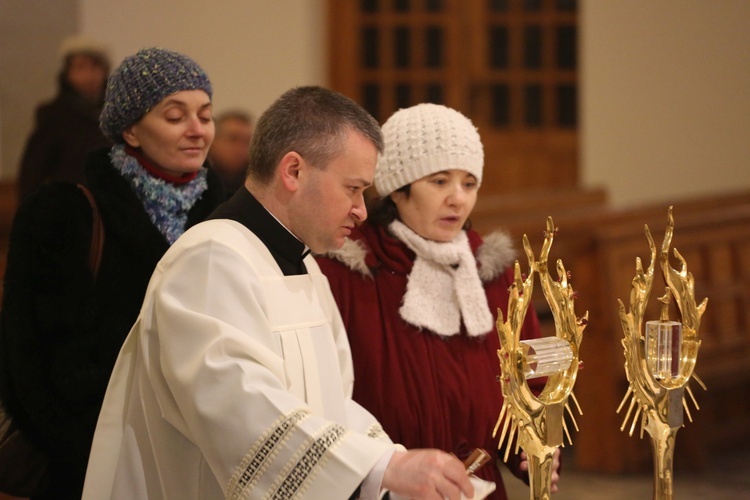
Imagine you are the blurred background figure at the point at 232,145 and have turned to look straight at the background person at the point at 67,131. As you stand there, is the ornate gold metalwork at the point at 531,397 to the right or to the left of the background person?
left

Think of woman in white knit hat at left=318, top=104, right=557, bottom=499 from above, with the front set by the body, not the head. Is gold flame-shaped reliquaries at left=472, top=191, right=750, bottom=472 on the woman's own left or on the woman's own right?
on the woman's own left

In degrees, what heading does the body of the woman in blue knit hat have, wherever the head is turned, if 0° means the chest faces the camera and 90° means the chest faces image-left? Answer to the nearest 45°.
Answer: approximately 315°

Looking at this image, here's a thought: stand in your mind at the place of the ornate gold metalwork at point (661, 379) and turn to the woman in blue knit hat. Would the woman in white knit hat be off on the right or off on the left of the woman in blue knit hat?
right

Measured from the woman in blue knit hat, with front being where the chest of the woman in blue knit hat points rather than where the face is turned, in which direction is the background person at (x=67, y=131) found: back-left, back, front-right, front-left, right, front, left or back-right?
back-left

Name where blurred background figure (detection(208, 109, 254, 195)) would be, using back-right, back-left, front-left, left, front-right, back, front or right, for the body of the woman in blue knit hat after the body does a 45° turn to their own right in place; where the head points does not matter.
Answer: back

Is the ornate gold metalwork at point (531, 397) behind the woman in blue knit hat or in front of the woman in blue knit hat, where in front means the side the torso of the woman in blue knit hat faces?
in front

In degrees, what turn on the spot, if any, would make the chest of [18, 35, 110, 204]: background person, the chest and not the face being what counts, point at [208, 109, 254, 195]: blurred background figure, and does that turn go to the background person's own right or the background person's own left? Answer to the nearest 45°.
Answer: approximately 90° to the background person's own left

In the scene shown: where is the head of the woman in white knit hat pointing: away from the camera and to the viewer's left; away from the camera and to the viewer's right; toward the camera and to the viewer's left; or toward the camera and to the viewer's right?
toward the camera and to the viewer's right
